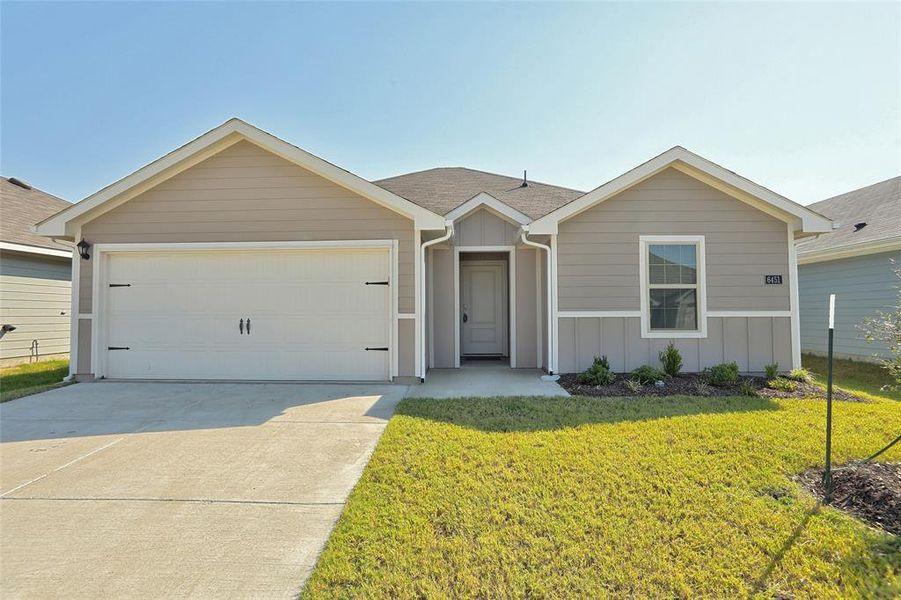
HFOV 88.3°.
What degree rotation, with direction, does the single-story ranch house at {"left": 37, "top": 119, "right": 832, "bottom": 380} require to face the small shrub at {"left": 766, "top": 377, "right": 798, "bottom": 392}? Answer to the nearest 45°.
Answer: approximately 90° to its left

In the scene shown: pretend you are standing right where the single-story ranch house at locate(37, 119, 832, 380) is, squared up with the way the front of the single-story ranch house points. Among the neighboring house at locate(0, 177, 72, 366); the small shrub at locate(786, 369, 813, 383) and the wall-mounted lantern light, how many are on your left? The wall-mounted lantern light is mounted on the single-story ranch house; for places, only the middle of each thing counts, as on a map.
1

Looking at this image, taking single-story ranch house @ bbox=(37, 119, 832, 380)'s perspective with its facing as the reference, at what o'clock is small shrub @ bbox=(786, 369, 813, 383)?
The small shrub is roughly at 9 o'clock from the single-story ranch house.

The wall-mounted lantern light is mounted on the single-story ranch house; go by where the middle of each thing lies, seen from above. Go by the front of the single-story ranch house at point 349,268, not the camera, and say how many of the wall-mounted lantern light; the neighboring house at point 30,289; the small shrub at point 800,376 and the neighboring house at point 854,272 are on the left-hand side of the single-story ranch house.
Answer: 2

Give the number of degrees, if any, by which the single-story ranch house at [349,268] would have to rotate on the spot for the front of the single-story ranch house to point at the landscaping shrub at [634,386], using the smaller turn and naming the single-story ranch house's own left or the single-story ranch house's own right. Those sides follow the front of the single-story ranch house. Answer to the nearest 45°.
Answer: approximately 90° to the single-story ranch house's own left

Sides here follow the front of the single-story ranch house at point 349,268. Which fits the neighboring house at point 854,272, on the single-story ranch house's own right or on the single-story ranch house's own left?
on the single-story ranch house's own left

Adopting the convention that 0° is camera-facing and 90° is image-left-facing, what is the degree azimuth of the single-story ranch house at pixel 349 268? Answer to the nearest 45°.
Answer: approximately 0°

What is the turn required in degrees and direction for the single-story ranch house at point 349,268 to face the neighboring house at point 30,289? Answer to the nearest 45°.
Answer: approximately 90° to its right

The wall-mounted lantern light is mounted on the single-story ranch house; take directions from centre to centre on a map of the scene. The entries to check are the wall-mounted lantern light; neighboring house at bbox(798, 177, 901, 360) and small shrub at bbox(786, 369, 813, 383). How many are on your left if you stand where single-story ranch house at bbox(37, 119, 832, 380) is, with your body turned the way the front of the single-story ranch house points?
2

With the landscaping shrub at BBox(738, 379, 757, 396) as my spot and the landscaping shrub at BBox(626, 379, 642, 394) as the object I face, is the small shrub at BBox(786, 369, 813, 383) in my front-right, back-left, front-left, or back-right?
back-right

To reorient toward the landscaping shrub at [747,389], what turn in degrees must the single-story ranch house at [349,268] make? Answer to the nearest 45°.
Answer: approximately 90° to its left
